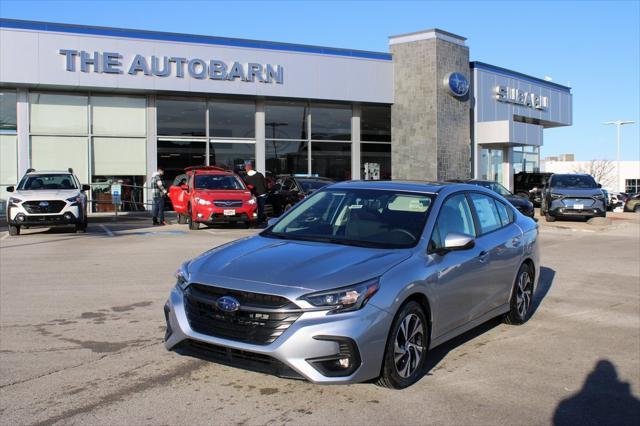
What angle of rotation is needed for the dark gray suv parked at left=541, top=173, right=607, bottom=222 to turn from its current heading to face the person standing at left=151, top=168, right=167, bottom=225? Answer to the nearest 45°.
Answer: approximately 45° to its right

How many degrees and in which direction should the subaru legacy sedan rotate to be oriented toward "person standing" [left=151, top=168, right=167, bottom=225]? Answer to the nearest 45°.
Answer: approximately 135° to its right

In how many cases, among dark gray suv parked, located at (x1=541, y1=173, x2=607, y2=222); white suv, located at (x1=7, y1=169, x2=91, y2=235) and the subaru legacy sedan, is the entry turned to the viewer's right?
0

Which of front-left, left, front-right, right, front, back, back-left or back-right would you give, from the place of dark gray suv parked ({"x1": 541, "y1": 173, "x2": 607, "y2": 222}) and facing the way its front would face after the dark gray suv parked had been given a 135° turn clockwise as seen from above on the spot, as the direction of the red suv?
left

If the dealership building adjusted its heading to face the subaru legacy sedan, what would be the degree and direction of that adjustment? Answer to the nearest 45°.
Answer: approximately 45° to its right

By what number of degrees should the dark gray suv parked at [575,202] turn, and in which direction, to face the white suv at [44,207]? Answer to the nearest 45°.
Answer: approximately 45° to its right

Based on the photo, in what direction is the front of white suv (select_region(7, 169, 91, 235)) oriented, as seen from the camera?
facing the viewer

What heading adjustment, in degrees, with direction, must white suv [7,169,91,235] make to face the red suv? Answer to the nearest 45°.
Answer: approximately 90° to its left

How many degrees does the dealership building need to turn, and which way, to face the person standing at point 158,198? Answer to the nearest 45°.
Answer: approximately 45° to its right
